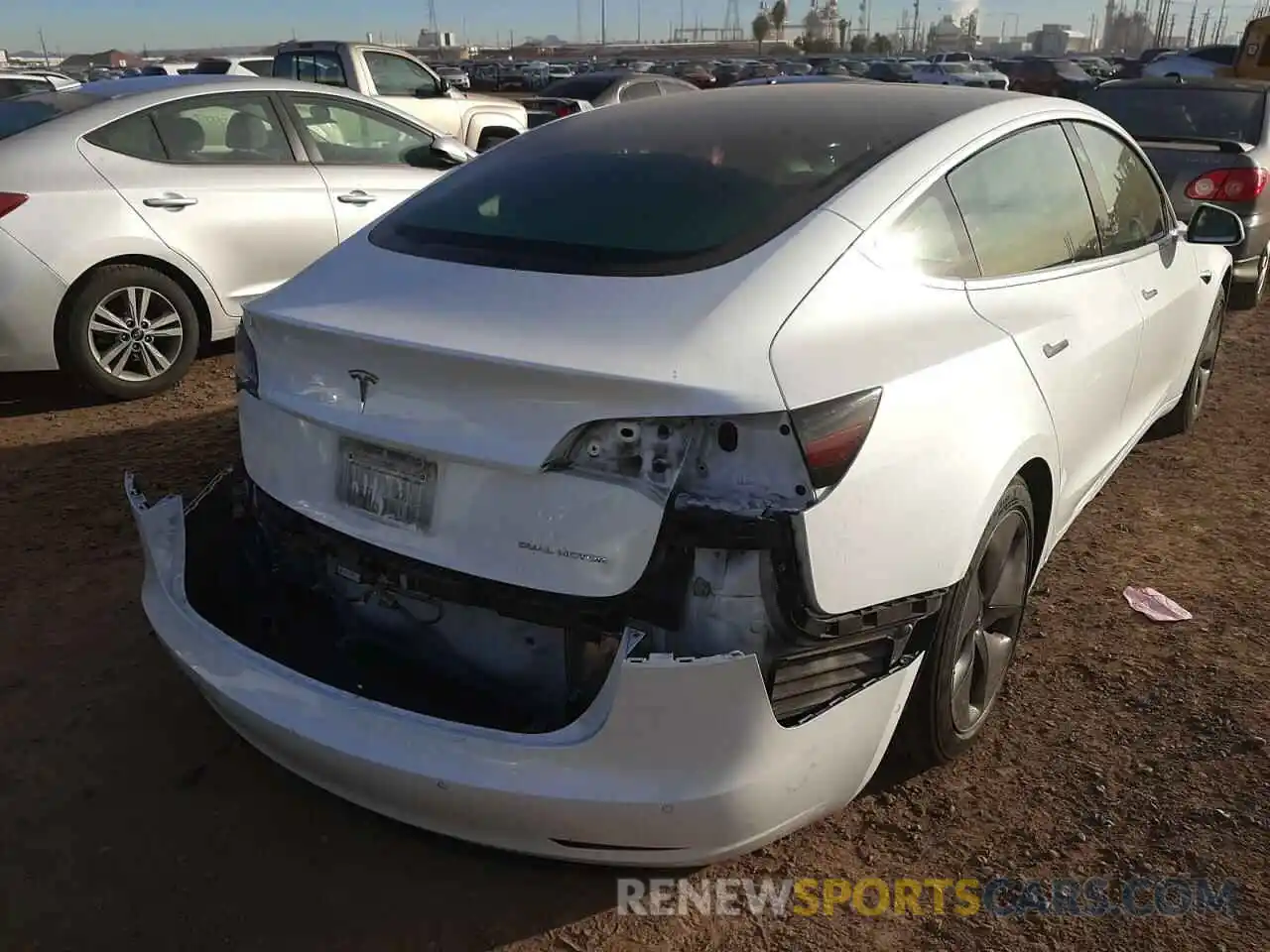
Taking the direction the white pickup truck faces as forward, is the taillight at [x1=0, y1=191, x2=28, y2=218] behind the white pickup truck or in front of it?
behind

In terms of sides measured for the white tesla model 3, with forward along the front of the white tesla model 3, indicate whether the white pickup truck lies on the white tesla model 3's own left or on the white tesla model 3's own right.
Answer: on the white tesla model 3's own left

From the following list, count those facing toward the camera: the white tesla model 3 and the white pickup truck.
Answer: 0

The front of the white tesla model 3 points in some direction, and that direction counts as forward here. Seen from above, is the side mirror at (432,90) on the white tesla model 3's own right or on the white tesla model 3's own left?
on the white tesla model 3's own left

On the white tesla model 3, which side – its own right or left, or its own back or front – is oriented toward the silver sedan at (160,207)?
left

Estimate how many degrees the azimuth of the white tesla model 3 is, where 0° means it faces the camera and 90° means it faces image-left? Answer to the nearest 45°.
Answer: approximately 225°

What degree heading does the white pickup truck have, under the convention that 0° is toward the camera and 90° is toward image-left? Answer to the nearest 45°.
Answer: approximately 225°
